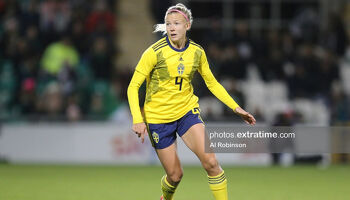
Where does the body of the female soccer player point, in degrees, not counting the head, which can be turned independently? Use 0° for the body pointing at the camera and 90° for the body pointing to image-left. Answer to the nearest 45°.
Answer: approximately 0°

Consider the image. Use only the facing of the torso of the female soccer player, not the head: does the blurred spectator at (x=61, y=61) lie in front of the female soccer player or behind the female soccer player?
behind

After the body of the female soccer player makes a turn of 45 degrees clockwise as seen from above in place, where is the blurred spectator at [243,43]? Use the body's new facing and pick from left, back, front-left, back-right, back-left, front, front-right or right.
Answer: back-right

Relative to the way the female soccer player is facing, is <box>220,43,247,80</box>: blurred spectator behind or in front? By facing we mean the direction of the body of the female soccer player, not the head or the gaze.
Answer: behind

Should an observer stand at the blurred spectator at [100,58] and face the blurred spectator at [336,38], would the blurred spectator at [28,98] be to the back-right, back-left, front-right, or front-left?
back-right

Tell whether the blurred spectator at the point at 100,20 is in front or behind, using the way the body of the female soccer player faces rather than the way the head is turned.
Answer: behind
